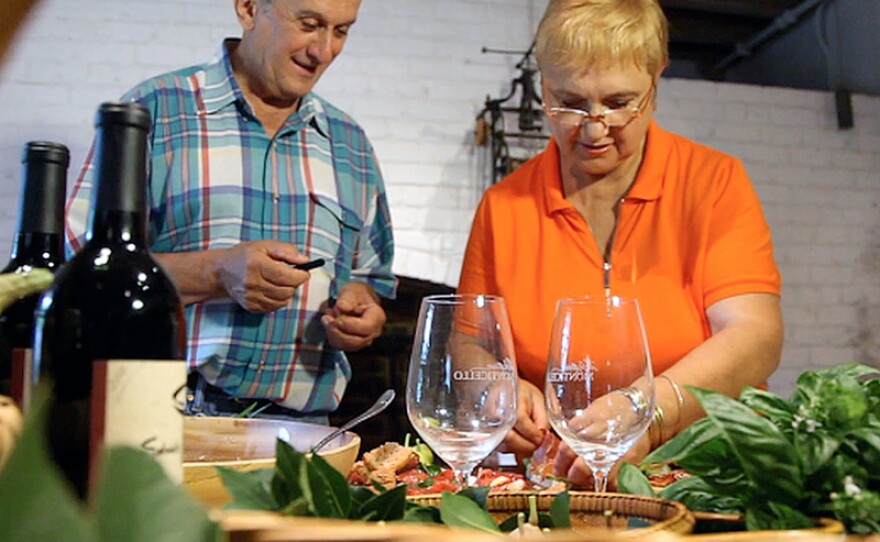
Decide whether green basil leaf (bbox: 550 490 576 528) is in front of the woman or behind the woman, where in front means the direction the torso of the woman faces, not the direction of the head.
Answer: in front

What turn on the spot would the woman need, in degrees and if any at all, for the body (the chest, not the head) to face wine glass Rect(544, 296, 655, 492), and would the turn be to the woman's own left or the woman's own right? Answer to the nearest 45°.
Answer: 0° — they already face it

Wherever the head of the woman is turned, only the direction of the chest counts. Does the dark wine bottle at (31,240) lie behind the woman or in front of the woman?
in front

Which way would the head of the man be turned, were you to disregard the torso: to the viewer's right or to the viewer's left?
to the viewer's right

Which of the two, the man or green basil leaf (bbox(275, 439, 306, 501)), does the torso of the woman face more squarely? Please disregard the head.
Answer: the green basil leaf

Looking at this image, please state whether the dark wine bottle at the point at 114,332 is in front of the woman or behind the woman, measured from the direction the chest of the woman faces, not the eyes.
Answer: in front

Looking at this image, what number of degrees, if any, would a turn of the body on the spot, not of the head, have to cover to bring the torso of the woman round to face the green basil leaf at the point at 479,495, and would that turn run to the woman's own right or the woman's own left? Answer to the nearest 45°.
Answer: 0° — they already face it

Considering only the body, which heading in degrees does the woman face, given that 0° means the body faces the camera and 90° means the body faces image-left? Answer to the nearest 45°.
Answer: approximately 0°

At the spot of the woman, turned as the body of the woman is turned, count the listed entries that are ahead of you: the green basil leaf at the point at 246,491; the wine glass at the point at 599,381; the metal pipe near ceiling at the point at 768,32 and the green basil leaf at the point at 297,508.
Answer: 3

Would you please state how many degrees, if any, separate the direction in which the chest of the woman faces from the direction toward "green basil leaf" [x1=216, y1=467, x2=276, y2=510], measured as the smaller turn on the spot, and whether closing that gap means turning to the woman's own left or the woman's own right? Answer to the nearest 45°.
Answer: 0° — they already face it
